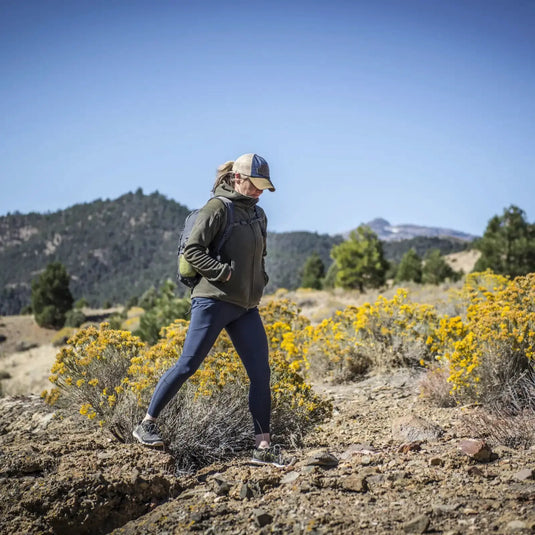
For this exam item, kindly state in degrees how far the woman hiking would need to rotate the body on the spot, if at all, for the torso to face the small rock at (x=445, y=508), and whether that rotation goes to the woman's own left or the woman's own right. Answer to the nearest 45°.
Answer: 0° — they already face it

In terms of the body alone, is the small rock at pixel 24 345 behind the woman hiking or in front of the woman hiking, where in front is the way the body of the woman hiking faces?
behind

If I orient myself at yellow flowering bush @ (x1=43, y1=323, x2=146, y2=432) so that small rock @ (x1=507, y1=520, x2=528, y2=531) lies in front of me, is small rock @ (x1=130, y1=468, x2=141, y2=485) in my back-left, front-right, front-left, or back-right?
front-right

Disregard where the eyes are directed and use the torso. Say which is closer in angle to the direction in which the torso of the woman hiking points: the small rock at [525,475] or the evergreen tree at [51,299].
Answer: the small rock

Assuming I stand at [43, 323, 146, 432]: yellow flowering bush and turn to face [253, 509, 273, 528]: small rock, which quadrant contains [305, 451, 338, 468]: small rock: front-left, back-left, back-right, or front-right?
front-left

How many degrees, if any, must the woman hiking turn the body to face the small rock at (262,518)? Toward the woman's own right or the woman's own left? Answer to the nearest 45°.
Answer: approximately 45° to the woman's own right

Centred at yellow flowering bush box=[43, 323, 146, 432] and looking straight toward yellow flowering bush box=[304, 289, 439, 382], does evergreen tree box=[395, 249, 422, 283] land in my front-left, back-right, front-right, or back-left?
front-left

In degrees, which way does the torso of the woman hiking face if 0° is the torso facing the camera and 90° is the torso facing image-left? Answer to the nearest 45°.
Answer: approximately 315°

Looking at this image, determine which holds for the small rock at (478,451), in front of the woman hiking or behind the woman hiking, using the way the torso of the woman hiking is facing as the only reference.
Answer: in front

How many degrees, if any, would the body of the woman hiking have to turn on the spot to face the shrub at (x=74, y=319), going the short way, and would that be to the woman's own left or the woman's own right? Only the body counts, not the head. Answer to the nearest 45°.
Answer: approximately 135° to the woman's own left

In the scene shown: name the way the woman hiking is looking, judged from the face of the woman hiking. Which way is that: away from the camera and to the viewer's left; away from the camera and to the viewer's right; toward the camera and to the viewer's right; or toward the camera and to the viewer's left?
toward the camera and to the viewer's right
